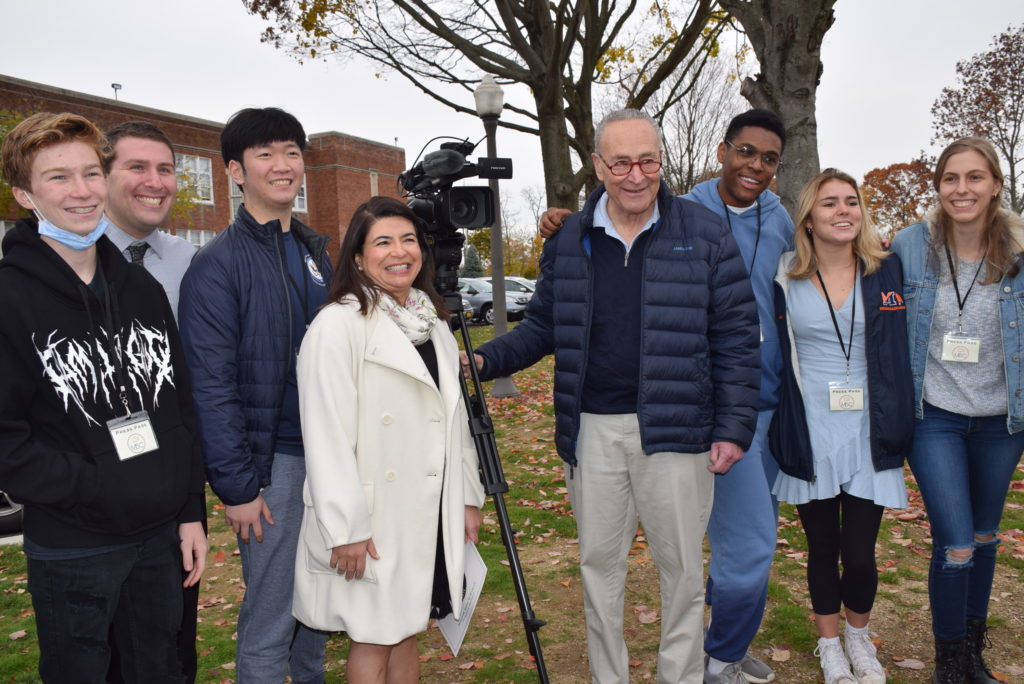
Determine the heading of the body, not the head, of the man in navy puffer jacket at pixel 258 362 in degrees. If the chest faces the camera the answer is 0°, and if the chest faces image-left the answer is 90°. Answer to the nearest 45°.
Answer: approximately 315°

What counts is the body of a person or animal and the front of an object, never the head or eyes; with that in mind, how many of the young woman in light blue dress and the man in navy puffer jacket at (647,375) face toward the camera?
2

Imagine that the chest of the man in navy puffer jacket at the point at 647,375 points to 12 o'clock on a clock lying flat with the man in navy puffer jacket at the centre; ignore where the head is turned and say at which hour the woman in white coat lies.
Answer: The woman in white coat is roughly at 2 o'clock from the man in navy puffer jacket.

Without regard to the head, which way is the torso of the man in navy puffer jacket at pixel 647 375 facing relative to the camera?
toward the camera

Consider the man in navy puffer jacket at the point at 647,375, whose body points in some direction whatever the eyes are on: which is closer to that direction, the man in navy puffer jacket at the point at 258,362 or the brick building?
the man in navy puffer jacket

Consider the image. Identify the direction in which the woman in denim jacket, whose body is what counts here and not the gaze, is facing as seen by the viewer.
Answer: toward the camera

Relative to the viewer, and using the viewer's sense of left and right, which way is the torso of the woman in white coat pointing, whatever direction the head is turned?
facing the viewer and to the right of the viewer

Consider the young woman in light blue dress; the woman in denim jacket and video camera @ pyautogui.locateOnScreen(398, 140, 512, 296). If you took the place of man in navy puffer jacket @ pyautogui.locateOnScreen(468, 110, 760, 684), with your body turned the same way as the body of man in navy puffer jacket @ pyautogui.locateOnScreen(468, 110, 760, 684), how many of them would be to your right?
1

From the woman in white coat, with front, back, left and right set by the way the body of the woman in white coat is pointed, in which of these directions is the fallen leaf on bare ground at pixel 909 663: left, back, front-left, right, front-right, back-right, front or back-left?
front-left

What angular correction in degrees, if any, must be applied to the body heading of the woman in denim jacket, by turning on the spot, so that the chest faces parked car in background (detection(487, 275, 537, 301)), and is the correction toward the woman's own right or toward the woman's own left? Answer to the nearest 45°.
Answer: approximately 135° to the woman's own right

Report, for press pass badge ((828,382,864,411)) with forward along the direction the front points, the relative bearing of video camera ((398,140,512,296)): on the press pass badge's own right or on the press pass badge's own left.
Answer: on the press pass badge's own right

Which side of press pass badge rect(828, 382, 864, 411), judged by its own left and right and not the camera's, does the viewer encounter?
front
